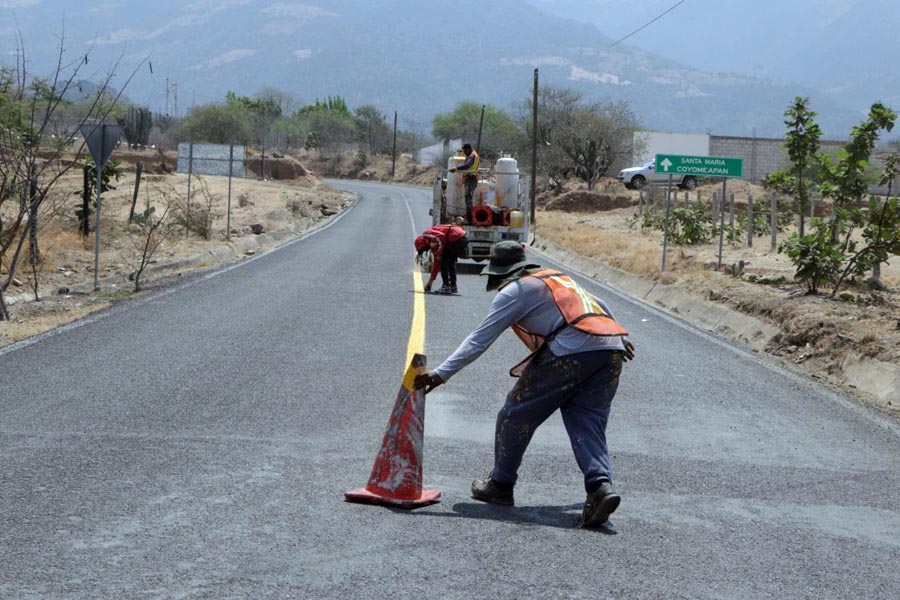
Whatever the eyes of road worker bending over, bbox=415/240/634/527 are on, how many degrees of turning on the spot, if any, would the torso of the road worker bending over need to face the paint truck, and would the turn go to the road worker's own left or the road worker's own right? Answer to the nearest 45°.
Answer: approximately 90° to the road worker's own right

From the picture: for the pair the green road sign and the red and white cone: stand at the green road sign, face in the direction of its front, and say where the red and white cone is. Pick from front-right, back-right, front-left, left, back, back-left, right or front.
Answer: front

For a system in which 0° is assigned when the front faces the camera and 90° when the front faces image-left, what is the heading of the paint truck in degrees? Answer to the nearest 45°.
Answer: approximately 180°

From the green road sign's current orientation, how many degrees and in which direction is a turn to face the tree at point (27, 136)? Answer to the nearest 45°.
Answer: approximately 45° to its right

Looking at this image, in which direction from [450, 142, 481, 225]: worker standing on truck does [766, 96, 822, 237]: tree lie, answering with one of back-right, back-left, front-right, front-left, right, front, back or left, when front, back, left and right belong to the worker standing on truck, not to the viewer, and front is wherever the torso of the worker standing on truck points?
back-left

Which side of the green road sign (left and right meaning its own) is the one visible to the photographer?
front
